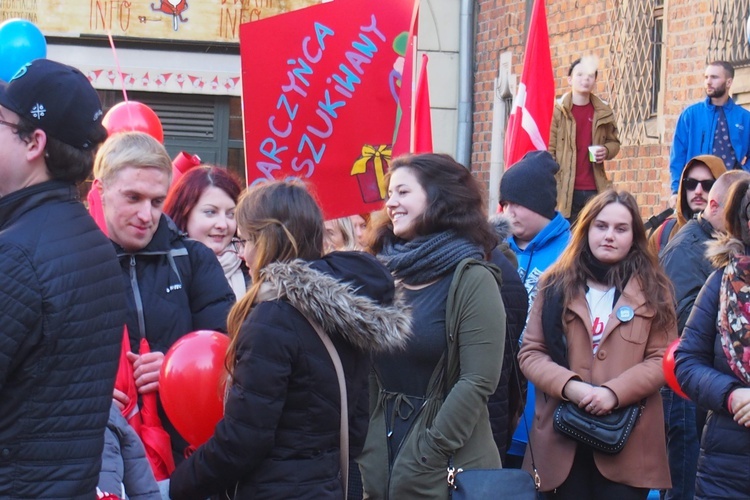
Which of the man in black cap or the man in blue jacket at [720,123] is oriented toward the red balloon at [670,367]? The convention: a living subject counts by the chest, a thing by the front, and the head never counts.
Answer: the man in blue jacket

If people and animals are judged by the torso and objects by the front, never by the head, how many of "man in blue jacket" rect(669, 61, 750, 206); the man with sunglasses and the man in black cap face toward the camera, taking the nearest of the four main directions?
2

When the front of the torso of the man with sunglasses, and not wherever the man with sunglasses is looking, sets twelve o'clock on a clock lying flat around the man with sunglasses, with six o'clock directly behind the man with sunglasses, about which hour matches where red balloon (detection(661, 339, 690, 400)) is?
The red balloon is roughly at 12 o'clock from the man with sunglasses.

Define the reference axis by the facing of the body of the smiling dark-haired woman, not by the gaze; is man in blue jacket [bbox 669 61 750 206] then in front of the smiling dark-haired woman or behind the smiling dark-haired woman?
behind

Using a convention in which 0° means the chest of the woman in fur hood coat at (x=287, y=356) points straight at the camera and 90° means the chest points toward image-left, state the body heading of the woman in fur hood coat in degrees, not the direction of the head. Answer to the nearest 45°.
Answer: approximately 135°

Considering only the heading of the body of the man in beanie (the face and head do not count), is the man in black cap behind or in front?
in front

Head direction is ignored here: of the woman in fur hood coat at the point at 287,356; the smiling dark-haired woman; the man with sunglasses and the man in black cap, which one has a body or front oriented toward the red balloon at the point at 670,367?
the man with sunglasses

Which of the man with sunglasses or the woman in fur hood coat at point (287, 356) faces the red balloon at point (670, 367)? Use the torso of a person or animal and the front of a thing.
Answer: the man with sunglasses
